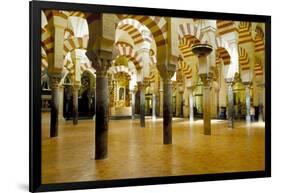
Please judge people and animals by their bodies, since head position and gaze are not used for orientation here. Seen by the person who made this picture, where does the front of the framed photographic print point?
facing the viewer and to the right of the viewer
